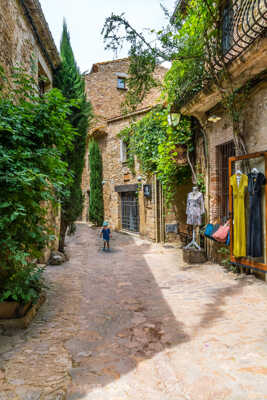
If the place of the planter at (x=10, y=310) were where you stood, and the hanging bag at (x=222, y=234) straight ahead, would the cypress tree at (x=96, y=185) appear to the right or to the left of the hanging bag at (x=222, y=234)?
left

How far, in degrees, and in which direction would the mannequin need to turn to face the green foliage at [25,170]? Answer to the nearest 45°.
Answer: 0° — it already faces it

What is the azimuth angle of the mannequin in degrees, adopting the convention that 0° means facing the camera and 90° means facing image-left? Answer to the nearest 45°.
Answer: approximately 45°

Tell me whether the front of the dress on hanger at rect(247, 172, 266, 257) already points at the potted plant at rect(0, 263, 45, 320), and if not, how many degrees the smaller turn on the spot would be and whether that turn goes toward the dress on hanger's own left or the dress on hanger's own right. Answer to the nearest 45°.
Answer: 0° — it already faces it

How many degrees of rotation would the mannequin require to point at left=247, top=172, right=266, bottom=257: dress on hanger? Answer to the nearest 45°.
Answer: approximately 90° to its left

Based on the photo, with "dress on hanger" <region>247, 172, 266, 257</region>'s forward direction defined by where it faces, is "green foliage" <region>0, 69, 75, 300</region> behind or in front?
in front

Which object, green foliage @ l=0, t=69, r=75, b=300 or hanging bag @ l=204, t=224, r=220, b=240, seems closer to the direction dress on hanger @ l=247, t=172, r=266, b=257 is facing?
the green foliage

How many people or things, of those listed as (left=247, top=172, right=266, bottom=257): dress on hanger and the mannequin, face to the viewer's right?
0

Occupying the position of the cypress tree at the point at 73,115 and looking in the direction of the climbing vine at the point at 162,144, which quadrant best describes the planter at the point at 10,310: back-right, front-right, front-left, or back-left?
back-right

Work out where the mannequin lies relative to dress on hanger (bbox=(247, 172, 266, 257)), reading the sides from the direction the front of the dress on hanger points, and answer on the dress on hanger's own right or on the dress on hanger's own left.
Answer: on the dress on hanger's own right
